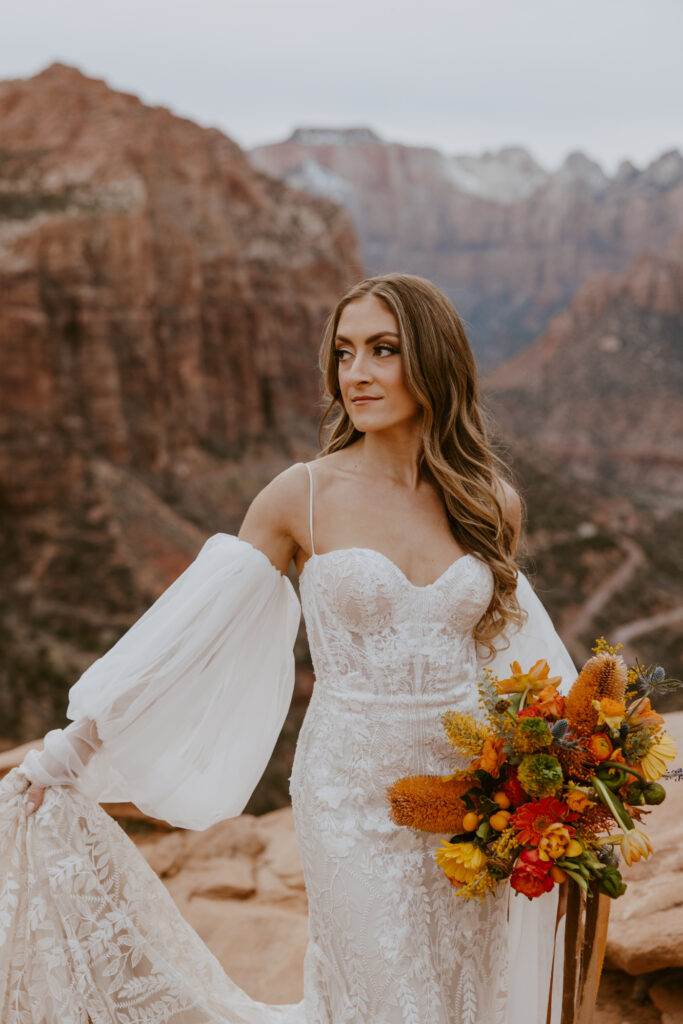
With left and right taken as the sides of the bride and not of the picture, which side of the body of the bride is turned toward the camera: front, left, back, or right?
front

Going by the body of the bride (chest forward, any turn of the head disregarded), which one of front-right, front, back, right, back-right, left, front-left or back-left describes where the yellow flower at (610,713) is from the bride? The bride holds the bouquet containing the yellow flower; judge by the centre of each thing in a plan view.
front-left
